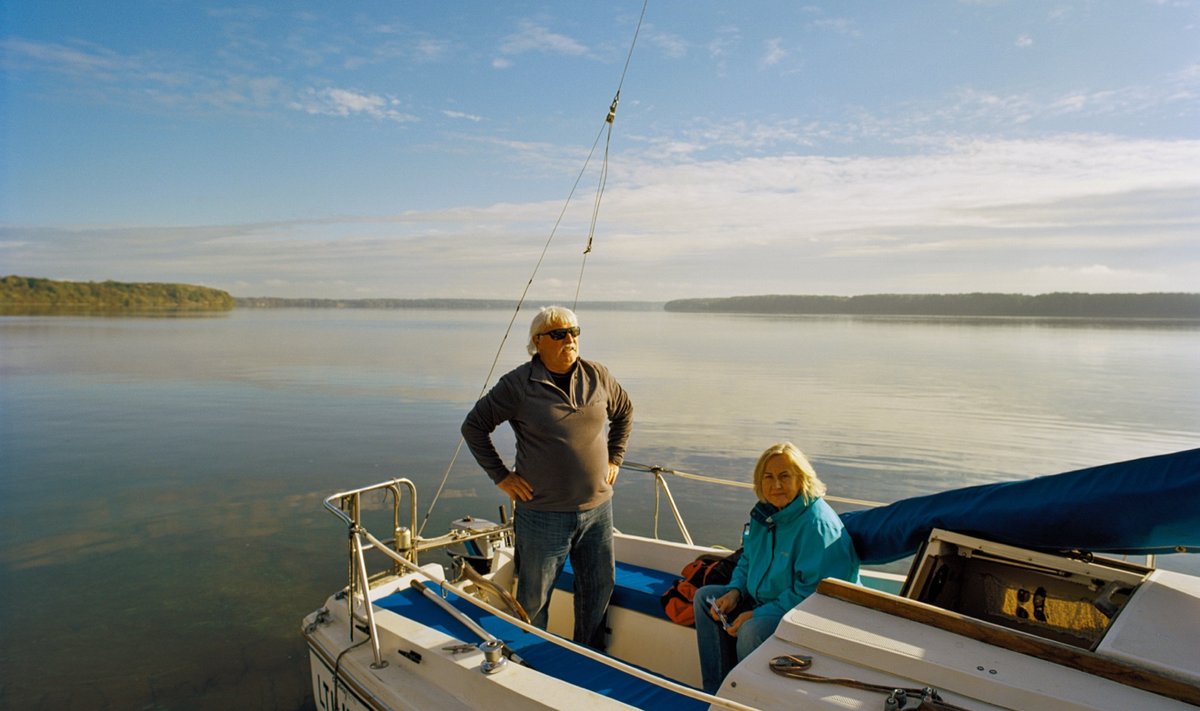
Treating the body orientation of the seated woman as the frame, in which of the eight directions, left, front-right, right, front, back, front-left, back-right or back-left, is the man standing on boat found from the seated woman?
front-right

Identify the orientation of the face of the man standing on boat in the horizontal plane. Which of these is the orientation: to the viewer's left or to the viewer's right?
to the viewer's right

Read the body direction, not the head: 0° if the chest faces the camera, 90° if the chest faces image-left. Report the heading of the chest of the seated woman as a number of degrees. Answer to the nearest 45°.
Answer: approximately 45°
